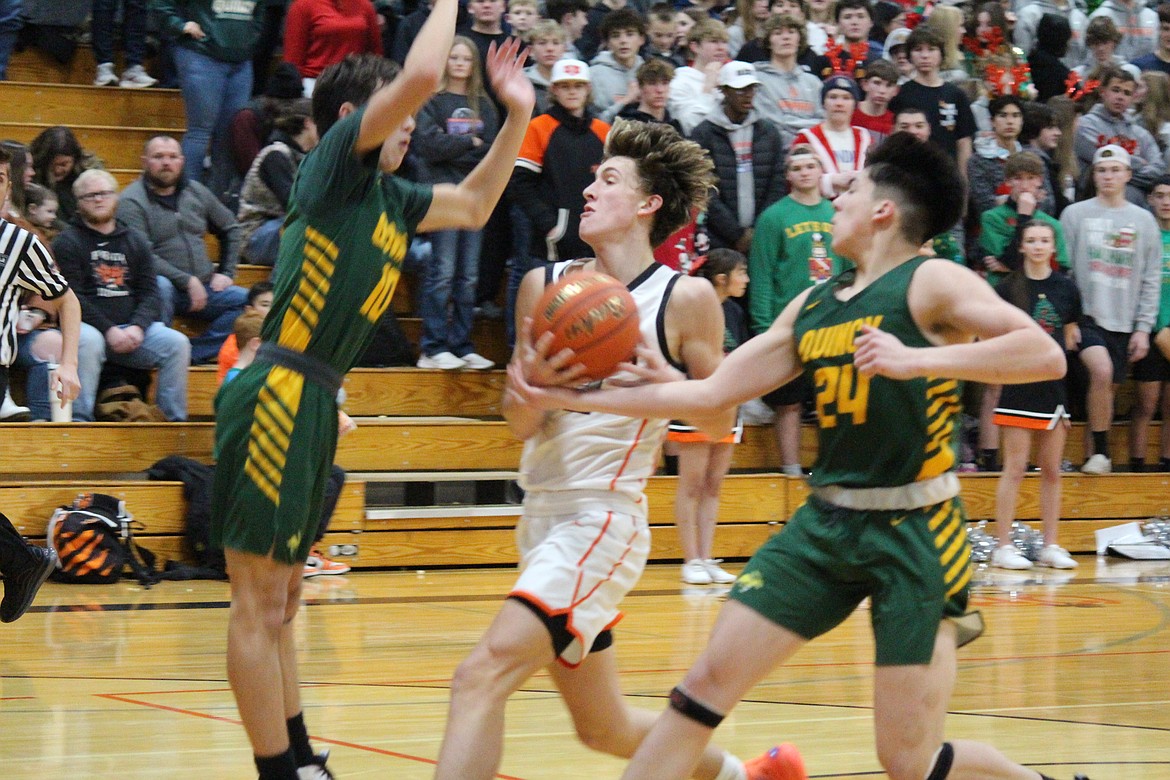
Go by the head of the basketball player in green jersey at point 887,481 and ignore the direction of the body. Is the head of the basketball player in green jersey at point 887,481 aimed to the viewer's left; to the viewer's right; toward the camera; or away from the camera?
to the viewer's left

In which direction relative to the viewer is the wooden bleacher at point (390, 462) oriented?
toward the camera

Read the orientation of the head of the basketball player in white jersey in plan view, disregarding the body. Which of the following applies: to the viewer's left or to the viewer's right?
to the viewer's left

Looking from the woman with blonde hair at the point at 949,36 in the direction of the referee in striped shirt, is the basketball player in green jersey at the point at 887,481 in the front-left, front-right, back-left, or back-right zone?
front-left

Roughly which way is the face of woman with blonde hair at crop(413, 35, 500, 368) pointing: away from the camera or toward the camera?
toward the camera

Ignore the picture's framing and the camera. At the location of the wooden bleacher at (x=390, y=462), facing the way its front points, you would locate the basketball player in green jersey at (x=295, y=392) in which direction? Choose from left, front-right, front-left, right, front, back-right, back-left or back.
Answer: front

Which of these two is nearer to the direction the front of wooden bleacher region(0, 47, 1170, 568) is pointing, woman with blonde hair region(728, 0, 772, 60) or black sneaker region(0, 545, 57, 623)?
the black sneaker

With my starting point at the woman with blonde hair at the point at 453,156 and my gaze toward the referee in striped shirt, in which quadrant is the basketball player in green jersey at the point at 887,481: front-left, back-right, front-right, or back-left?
front-left

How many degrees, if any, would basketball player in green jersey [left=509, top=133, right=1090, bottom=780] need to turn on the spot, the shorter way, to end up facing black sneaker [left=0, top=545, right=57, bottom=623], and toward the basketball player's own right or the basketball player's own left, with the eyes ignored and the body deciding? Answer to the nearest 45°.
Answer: approximately 90° to the basketball player's own right

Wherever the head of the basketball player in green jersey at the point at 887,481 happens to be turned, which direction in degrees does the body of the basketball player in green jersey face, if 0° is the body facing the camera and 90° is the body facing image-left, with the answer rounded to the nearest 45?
approximately 45°

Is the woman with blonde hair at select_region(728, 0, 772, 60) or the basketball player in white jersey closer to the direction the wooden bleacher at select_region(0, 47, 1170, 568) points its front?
the basketball player in white jersey

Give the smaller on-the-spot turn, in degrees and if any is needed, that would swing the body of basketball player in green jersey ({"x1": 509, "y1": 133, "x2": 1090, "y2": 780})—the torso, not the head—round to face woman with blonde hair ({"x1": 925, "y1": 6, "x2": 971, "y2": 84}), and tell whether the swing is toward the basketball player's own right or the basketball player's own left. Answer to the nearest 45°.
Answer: approximately 135° to the basketball player's own right

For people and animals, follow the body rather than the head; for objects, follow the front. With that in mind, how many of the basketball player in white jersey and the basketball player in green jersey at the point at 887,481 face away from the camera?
0

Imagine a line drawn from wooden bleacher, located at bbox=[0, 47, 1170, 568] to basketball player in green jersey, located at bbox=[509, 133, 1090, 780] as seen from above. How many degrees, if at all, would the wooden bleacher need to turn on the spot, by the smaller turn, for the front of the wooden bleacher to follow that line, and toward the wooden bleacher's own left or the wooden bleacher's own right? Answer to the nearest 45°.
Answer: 0° — it already faces them

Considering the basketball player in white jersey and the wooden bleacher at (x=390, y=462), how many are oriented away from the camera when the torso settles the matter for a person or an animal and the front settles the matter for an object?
0

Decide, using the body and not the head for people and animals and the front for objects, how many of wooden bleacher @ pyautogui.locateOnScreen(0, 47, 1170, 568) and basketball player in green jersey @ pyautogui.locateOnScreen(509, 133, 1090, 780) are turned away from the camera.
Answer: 0

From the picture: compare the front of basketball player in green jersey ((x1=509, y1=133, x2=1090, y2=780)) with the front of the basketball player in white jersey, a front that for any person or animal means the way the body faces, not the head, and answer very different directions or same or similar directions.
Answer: same or similar directions

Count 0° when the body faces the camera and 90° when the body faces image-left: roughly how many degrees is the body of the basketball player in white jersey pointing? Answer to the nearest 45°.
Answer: approximately 45°
